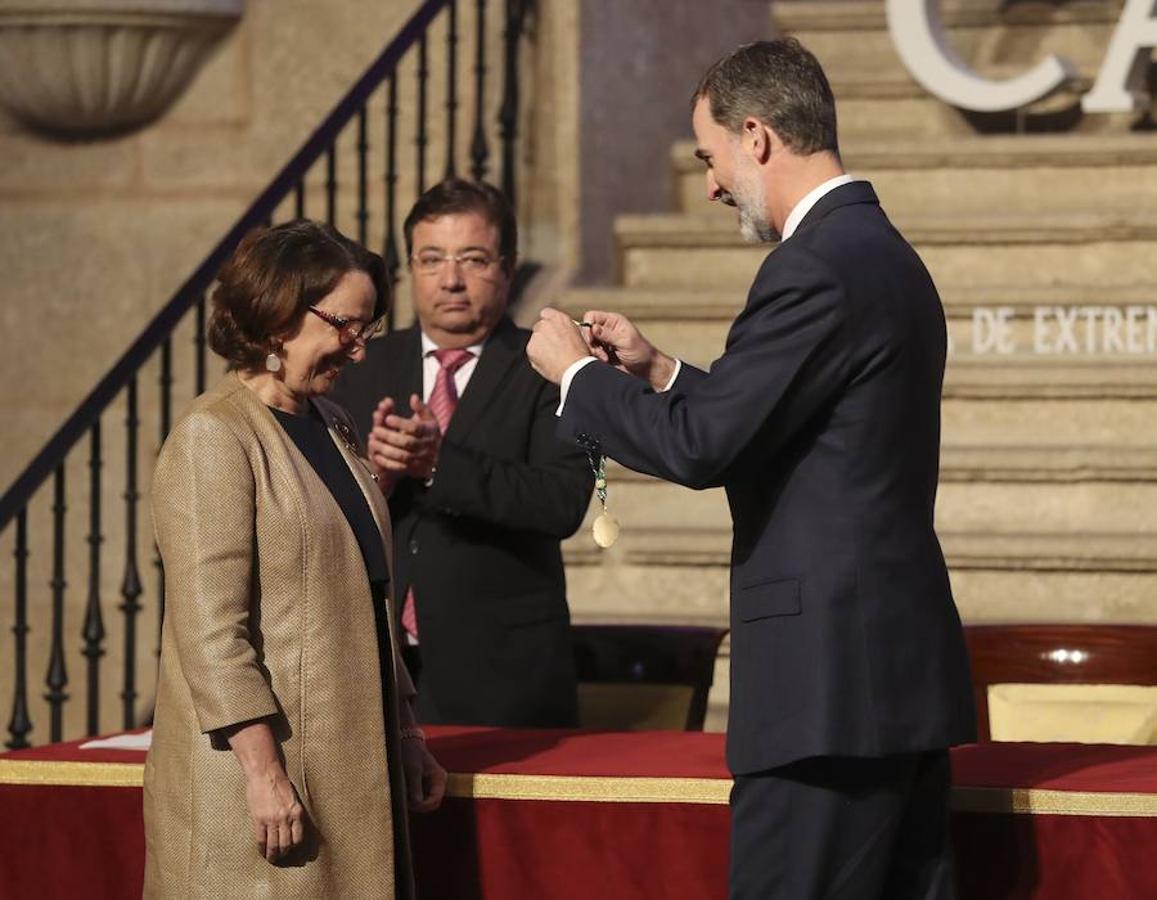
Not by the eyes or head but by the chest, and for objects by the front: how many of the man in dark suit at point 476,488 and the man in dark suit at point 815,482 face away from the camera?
0

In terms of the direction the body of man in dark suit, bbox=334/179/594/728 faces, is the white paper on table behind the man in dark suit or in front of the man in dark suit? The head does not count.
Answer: in front

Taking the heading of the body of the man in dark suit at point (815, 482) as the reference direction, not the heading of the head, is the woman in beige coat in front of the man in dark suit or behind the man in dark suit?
in front

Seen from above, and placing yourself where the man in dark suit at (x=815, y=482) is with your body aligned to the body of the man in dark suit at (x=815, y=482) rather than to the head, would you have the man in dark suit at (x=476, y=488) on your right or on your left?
on your right

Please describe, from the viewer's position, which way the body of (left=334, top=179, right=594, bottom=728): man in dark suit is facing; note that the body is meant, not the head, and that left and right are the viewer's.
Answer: facing the viewer and to the left of the viewer

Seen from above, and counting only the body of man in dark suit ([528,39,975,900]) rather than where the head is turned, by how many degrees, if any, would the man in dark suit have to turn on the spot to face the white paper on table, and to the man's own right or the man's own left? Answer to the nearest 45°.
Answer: approximately 45° to the man's own right

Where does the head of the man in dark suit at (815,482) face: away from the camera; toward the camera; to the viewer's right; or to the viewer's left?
to the viewer's left

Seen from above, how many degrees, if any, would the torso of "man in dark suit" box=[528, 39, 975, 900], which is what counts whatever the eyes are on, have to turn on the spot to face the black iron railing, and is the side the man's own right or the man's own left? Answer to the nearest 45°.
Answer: approximately 45° to the man's own right

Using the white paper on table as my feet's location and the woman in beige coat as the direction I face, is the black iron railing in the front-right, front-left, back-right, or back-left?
back-left

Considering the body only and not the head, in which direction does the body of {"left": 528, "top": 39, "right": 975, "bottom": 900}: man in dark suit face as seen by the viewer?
to the viewer's left

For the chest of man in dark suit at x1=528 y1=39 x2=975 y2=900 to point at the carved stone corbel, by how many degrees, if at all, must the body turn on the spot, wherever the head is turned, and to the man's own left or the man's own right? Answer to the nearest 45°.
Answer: approximately 45° to the man's own right

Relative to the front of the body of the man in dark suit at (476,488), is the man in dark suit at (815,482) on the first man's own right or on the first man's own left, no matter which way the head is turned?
on the first man's own left
